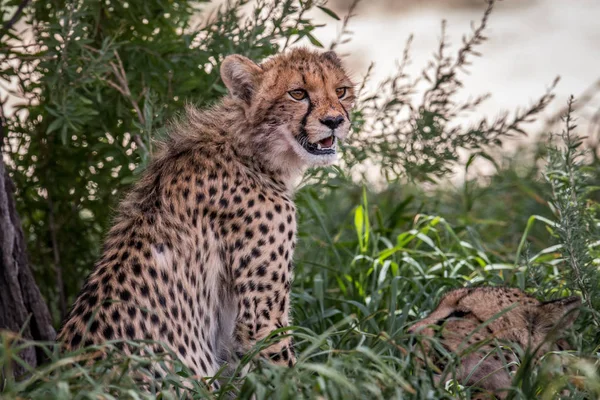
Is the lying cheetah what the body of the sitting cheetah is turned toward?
yes

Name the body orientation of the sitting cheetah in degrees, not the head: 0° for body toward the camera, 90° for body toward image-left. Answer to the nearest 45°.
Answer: approximately 270°
